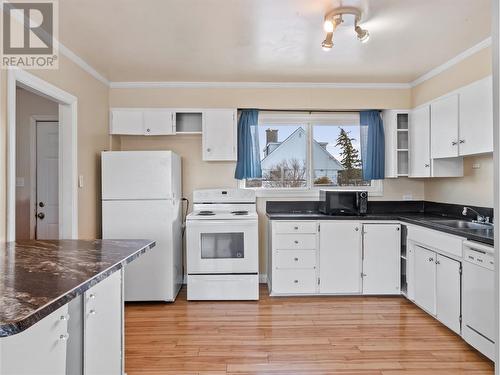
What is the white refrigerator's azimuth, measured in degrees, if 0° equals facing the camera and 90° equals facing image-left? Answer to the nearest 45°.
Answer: approximately 0°

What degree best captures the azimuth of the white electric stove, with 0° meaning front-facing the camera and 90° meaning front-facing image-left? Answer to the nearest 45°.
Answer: approximately 0°

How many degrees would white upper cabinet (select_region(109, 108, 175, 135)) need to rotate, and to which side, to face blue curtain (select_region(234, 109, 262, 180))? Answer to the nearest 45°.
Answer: approximately 90° to its left

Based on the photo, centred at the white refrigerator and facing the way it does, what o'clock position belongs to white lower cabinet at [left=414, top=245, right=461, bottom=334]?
The white lower cabinet is roughly at 10 o'clock from the white refrigerator.

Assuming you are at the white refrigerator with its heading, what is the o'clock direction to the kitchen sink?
The kitchen sink is roughly at 10 o'clock from the white refrigerator.

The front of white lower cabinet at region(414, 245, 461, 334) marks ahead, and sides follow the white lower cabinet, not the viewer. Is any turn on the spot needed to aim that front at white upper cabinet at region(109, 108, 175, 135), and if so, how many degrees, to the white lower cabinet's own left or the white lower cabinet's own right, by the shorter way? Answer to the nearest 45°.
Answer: approximately 45° to the white lower cabinet's own right

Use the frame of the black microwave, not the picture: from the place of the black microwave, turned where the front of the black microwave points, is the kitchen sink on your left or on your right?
on your left

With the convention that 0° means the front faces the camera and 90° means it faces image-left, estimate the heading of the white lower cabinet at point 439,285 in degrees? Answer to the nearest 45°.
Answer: approximately 45°

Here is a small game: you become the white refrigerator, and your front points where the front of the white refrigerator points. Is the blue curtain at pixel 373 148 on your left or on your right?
on your left
